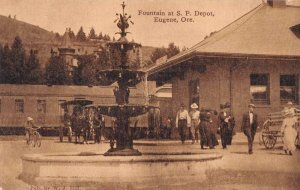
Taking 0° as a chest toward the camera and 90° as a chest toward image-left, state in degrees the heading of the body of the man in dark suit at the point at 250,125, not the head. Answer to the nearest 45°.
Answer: approximately 0°

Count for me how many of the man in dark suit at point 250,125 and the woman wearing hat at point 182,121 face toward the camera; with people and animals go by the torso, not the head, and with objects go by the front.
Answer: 2

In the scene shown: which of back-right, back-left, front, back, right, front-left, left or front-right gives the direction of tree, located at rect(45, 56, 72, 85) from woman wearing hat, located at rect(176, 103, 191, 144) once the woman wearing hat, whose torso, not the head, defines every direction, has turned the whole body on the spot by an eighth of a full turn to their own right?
front-right
